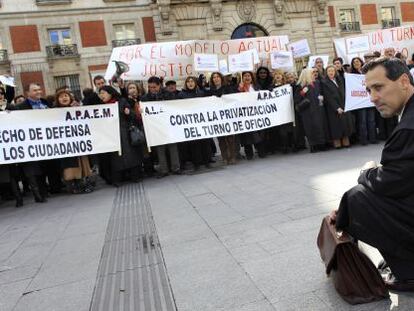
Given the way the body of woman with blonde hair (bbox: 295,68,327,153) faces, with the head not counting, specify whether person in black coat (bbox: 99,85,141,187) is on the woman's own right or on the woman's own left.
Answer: on the woman's own right

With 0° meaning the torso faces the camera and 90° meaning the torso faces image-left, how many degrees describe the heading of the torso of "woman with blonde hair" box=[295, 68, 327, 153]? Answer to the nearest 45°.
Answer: approximately 315°

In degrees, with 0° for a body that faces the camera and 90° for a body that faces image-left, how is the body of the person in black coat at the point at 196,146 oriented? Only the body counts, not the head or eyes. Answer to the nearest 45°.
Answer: approximately 0°

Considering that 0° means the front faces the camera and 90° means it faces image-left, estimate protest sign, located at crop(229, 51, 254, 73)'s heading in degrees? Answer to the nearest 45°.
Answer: approximately 0°

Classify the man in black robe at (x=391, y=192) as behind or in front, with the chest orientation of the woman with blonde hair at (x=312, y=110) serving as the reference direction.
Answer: in front

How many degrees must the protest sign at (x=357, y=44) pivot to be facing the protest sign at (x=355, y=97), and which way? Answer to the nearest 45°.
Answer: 0° — it already faces it

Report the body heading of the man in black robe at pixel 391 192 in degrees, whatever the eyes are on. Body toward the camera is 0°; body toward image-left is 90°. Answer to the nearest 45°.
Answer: approximately 90°

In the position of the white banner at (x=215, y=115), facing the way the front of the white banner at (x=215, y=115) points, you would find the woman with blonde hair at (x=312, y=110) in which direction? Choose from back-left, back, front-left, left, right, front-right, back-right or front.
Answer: left

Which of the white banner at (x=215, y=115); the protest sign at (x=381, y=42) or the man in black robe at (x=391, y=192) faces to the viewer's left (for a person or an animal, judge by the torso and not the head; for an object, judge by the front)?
the man in black robe

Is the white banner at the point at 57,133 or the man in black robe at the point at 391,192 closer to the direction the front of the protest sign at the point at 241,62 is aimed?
the man in black robe
